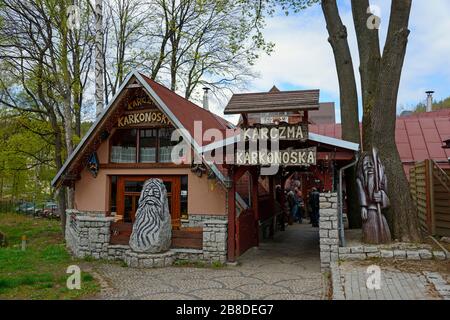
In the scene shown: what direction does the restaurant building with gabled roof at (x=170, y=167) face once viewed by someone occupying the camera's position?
facing the viewer

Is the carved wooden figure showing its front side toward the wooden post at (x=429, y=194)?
no

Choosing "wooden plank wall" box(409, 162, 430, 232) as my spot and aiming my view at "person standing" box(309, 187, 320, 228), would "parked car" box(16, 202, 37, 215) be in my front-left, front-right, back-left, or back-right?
front-left

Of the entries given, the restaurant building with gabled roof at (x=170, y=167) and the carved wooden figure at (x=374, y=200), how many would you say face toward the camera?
2

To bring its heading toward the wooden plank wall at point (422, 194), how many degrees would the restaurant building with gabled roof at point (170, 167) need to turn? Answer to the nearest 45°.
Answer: approximately 90° to its left

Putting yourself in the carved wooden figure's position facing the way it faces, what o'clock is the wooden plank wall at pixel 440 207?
The wooden plank wall is roughly at 8 o'clock from the carved wooden figure.

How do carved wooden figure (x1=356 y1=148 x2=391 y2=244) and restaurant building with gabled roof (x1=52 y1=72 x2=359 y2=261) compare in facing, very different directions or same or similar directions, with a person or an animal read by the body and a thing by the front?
same or similar directions

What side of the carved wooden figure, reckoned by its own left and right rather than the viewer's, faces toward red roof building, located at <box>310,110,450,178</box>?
back

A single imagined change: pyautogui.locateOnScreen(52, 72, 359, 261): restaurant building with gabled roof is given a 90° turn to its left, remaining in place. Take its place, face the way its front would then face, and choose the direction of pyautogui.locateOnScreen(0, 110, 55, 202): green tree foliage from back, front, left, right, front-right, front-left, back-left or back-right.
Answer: back-left

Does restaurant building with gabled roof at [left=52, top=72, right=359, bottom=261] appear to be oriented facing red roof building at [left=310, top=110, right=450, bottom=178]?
no

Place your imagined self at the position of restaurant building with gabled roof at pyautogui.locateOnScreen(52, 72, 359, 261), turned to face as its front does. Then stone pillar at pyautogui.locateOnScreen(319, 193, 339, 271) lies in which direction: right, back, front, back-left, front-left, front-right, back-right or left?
front-left

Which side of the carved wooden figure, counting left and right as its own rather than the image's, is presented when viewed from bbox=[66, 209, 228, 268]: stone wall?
right

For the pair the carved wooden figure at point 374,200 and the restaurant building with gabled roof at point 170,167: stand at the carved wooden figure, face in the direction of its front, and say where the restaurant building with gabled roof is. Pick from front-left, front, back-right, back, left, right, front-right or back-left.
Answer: right

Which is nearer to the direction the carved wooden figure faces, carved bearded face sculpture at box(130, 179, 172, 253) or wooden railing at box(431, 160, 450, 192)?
the carved bearded face sculpture

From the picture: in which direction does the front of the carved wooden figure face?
toward the camera

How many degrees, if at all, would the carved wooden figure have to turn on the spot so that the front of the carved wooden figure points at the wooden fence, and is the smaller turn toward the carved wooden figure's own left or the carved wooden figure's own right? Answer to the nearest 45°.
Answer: approximately 135° to the carved wooden figure's own left
